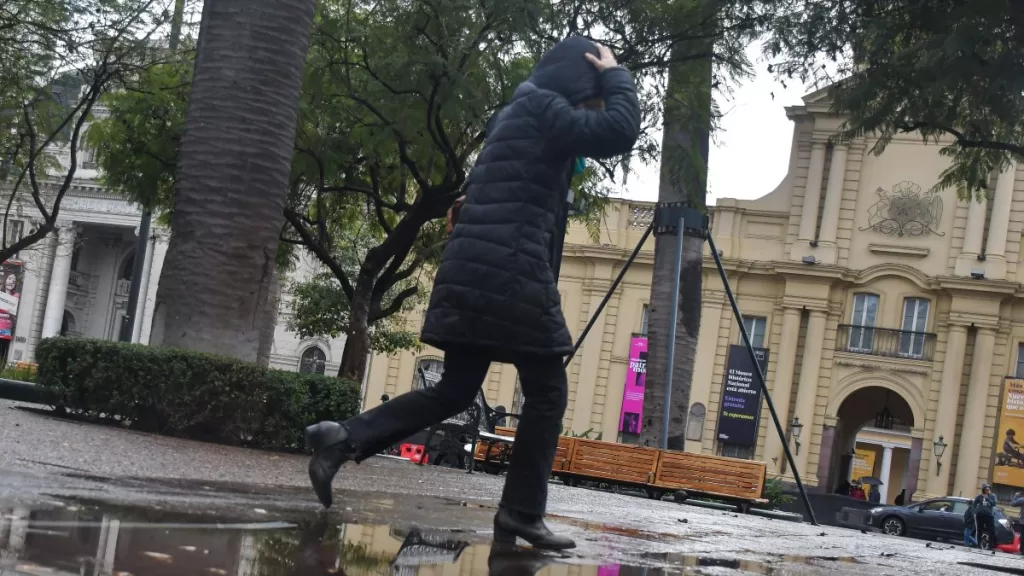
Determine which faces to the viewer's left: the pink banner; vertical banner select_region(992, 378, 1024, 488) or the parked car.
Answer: the parked car

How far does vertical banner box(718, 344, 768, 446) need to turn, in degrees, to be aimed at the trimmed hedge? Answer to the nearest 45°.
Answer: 0° — it already faces it

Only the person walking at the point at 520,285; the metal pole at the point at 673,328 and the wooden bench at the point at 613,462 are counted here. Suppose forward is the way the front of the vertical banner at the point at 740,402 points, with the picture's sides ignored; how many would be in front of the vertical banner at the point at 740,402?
3

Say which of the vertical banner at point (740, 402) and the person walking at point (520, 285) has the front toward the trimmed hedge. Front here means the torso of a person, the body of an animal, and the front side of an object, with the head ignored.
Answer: the vertical banner

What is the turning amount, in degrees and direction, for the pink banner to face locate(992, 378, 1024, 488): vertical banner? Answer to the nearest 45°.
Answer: approximately 90° to its left

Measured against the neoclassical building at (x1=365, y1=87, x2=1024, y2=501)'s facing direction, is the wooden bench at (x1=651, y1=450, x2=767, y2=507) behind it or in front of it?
in front

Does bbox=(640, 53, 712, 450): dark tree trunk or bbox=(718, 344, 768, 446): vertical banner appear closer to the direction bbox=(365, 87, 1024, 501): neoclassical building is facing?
the dark tree trunk

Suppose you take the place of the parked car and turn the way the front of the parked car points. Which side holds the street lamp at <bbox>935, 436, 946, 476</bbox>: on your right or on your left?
on your right

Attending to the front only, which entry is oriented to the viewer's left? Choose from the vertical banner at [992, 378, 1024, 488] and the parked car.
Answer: the parked car

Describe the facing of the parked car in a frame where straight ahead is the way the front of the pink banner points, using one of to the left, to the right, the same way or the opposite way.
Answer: to the right

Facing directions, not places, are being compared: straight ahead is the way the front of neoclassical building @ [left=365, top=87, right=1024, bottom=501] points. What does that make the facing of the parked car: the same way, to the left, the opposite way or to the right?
to the right

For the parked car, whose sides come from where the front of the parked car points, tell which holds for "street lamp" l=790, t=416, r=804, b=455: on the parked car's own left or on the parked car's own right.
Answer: on the parked car's own right
